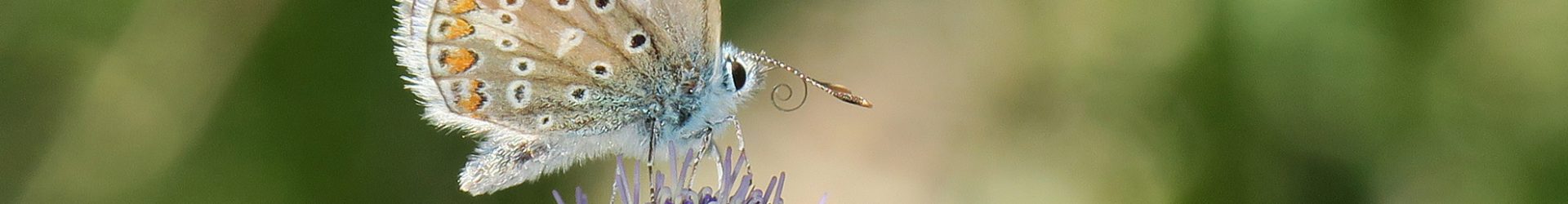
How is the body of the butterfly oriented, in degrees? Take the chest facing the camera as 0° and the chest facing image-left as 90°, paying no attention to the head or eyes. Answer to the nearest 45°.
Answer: approximately 270°
